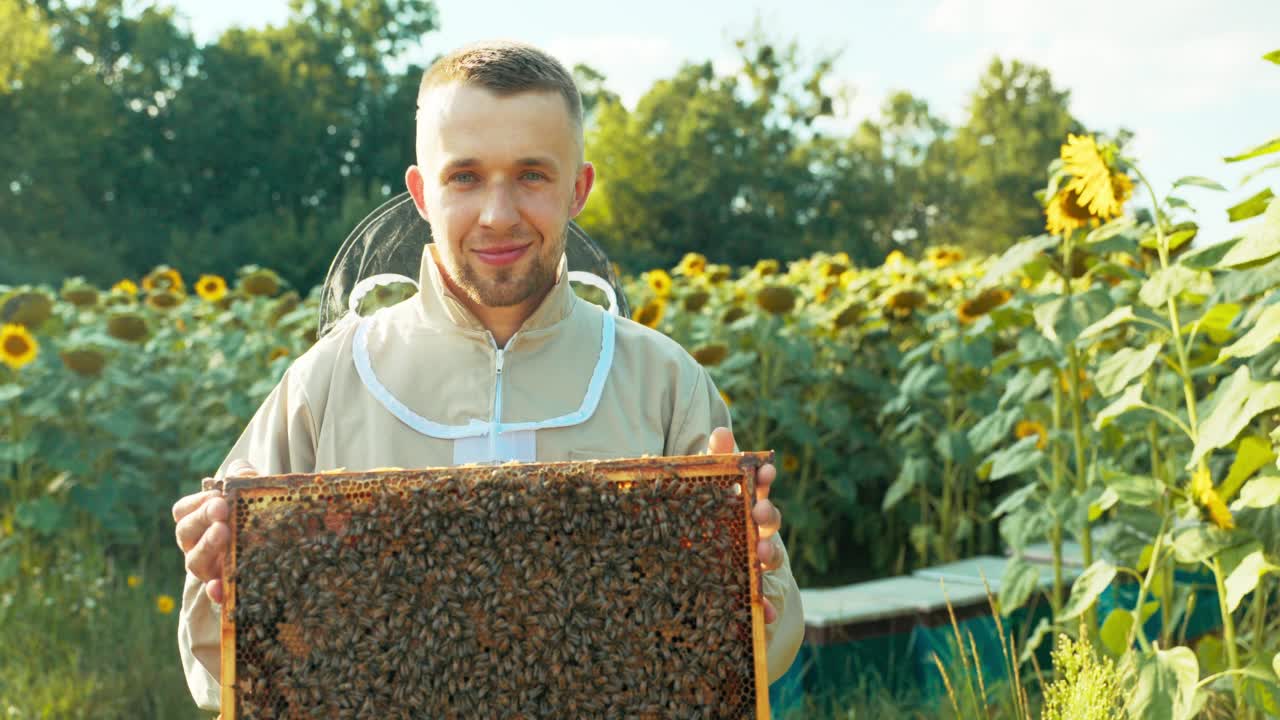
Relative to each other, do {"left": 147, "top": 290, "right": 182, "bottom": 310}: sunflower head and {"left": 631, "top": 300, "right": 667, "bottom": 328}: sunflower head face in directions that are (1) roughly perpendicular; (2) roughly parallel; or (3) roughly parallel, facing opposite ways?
roughly parallel

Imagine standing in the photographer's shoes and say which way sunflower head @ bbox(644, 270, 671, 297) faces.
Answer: facing the viewer

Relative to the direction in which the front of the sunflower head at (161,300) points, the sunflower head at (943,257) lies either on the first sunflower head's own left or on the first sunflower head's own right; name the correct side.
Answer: on the first sunflower head's own left

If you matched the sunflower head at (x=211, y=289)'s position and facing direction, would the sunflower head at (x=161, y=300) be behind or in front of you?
in front

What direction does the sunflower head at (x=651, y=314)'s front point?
toward the camera

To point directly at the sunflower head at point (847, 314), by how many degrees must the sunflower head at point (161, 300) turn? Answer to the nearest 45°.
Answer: approximately 45° to its left

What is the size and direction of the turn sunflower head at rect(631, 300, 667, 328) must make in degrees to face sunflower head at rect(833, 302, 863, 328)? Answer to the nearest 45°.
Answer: approximately 90° to its left

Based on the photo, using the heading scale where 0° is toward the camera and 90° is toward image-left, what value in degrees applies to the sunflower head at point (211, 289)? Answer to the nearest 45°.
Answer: approximately 0°

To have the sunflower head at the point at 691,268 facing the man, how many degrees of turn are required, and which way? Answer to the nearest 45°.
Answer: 0° — it already faces them

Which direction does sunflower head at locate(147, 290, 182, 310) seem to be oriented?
toward the camera

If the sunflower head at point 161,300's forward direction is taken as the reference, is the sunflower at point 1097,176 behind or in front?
in front

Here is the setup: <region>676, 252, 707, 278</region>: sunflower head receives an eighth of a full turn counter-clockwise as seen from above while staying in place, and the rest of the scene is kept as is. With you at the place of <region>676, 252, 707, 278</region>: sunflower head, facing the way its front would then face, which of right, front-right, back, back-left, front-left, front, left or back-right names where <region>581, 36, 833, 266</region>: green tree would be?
back-left

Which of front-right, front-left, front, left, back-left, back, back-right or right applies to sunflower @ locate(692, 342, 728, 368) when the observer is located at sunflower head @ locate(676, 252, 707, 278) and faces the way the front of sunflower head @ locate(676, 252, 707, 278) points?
front

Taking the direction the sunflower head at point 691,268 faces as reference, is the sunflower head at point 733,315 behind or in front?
in front
